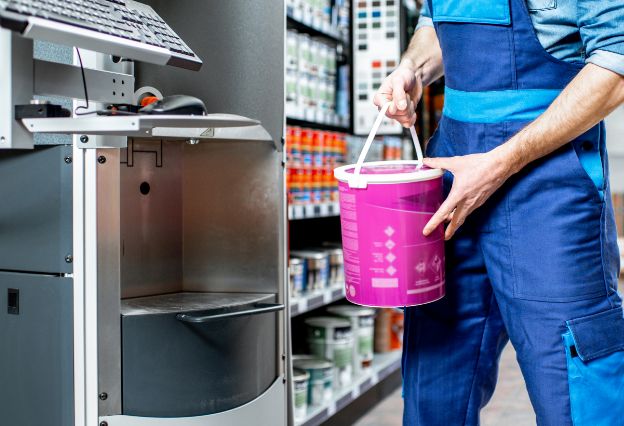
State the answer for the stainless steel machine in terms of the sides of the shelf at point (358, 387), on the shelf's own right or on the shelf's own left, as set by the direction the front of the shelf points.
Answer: on the shelf's own right

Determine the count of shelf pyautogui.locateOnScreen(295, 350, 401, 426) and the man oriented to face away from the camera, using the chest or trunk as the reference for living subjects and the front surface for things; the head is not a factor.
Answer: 0

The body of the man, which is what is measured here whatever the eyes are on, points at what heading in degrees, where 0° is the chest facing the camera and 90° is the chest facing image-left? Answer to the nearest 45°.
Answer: approximately 45°
